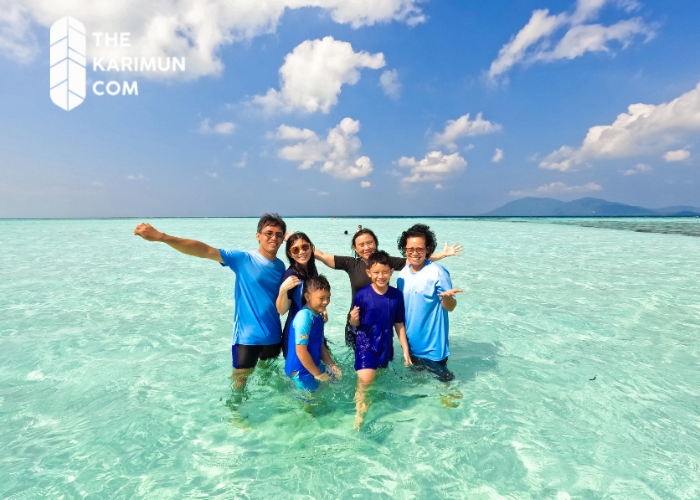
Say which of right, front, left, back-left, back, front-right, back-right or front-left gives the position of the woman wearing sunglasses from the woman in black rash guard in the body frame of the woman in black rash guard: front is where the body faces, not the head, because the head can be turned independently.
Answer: front-right

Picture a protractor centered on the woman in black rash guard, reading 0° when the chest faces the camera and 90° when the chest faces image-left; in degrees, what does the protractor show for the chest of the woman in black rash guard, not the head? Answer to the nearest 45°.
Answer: approximately 0°

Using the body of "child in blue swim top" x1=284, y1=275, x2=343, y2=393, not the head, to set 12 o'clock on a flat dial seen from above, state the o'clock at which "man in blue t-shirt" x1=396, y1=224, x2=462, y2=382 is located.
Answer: The man in blue t-shirt is roughly at 10 o'clock from the child in blue swim top.

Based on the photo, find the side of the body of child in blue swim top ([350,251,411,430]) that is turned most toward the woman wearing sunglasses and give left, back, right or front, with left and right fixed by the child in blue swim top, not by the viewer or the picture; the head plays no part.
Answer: right

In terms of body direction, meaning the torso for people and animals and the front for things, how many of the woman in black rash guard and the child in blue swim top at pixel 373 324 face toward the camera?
2

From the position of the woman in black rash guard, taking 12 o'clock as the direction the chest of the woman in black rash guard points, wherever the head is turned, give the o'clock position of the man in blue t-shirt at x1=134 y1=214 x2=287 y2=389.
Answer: The man in blue t-shirt is roughly at 2 o'clock from the woman in black rash guard.
